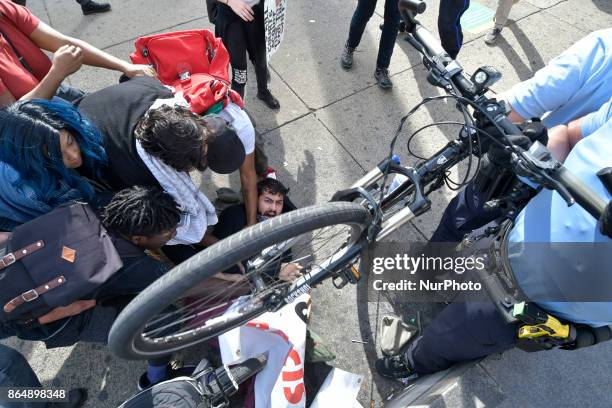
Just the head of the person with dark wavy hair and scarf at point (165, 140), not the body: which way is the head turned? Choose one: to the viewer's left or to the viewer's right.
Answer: to the viewer's right

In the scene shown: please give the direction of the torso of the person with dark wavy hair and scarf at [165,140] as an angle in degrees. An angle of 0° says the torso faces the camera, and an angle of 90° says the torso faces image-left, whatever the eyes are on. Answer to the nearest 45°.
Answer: approximately 315°

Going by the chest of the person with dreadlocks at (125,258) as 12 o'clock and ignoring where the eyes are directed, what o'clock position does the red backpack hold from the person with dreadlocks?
The red backpack is roughly at 10 o'clock from the person with dreadlocks.

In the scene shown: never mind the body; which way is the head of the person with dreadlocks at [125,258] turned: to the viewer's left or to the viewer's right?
to the viewer's right

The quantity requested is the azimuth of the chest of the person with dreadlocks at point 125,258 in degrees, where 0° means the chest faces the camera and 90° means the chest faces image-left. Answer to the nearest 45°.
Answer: approximately 270°

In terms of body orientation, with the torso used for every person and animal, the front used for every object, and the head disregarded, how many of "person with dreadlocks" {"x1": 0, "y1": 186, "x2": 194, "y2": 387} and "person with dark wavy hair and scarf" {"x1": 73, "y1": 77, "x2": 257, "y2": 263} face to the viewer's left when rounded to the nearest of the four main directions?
0
